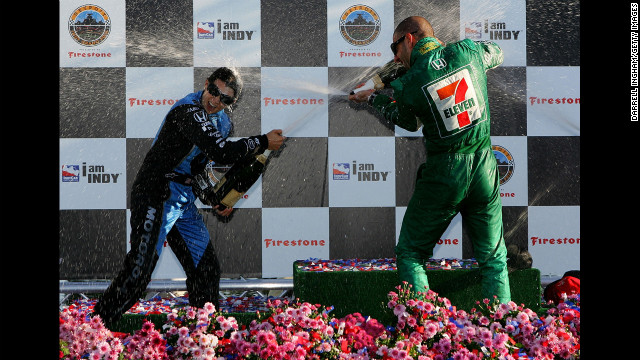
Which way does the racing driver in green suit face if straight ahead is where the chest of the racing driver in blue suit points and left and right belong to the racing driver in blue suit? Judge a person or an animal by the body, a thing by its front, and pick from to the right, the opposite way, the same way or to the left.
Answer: the opposite way

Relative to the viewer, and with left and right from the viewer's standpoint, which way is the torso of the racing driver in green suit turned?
facing away from the viewer and to the left of the viewer

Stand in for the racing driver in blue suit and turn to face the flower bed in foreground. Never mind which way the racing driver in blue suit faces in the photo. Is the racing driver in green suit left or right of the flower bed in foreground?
left

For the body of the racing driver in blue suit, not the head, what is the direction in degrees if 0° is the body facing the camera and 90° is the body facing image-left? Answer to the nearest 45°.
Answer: approximately 315°

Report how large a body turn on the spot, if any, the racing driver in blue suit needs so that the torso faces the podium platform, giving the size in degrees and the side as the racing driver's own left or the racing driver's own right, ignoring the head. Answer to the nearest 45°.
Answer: approximately 45° to the racing driver's own left
